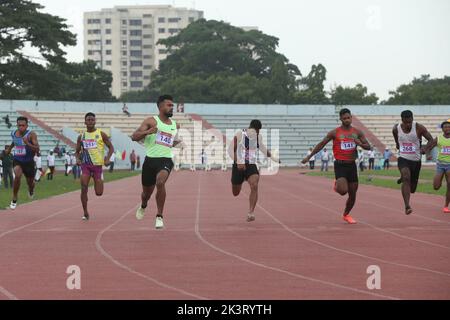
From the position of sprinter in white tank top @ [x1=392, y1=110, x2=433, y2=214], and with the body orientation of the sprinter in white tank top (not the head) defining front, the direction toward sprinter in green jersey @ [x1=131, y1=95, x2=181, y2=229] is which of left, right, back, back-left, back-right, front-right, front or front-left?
front-right

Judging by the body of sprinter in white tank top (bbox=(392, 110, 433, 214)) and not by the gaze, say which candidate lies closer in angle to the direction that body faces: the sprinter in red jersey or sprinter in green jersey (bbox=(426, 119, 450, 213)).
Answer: the sprinter in red jersey

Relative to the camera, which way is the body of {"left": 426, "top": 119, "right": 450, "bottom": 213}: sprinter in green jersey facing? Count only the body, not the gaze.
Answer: toward the camera

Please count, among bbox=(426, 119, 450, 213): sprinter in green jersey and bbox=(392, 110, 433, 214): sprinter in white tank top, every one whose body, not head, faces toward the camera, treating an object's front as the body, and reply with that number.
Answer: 2

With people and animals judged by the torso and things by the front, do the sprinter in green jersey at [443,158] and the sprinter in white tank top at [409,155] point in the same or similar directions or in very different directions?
same or similar directions

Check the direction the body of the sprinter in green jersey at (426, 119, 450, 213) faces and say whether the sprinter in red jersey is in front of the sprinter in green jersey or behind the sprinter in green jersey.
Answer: in front

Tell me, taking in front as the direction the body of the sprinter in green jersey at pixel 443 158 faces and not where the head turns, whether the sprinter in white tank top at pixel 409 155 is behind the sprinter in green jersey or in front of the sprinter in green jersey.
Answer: in front

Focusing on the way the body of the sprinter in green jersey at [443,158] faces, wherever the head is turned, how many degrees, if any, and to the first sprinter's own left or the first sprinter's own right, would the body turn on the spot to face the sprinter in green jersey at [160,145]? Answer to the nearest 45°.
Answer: approximately 45° to the first sprinter's own right
